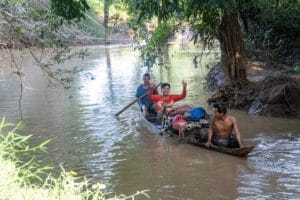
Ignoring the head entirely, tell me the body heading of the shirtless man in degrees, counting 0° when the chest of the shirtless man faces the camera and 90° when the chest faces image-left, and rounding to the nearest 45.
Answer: approximately 45°

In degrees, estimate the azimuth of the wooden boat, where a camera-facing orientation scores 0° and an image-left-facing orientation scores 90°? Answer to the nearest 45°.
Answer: approximately 315°

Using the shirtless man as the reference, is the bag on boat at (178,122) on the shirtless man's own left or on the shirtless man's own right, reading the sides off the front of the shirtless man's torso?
on the shirtless man's own right

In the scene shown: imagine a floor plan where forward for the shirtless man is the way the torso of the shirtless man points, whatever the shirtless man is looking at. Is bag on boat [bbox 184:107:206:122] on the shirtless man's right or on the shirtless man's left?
on the shirtless man's right
